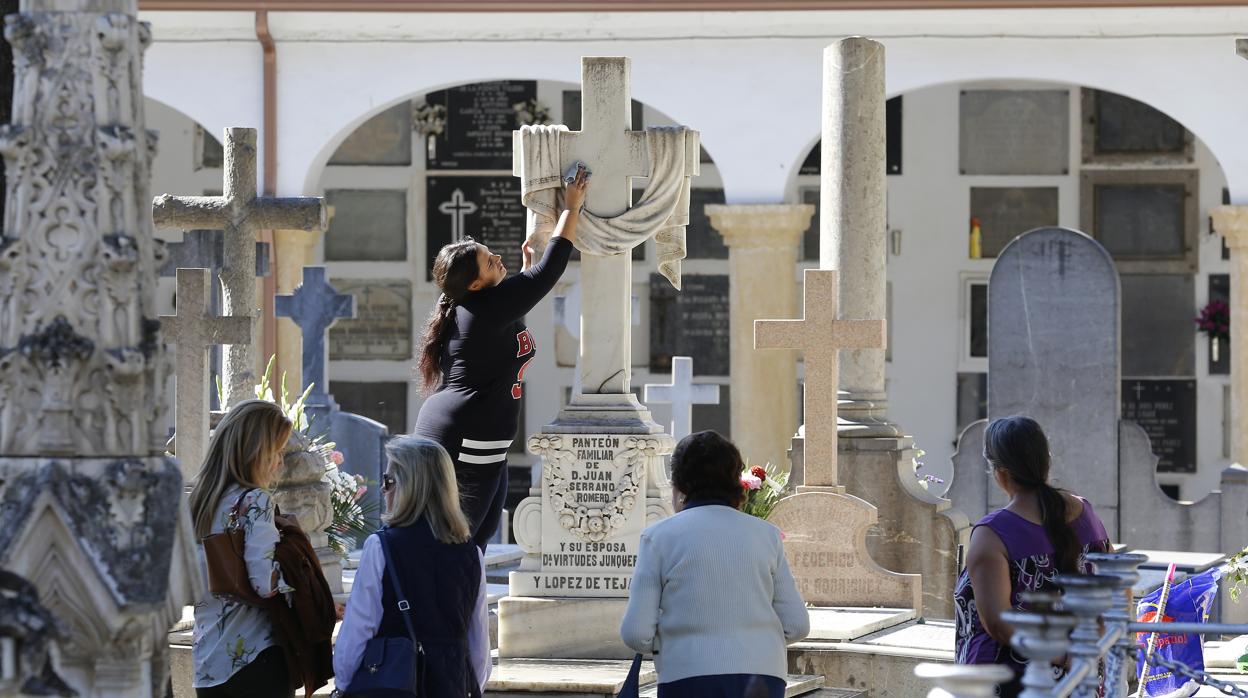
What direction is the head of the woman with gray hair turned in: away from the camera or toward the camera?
away from the camera

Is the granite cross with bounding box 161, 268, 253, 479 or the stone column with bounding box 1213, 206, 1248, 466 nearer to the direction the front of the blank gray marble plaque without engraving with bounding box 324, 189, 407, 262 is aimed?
the granite cross

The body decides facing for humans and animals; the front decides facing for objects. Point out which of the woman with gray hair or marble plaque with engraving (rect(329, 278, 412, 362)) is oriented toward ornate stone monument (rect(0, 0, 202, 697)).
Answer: the marble plaque with engraving

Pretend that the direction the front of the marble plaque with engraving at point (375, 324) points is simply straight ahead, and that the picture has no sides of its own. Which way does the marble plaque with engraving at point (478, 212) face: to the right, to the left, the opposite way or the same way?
the same way

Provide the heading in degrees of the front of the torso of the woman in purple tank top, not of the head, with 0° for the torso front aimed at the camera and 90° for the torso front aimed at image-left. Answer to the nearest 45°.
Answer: approximately 135°

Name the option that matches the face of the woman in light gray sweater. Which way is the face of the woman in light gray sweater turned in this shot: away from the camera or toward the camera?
away from the camera

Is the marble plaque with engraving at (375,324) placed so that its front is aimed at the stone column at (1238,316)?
no

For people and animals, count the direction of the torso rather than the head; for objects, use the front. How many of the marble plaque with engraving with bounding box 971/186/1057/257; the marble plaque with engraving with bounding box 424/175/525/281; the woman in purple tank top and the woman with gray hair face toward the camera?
2

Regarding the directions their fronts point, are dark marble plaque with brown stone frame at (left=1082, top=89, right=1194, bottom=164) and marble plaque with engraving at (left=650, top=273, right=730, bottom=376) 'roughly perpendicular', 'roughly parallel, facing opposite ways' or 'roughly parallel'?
roughly parallel

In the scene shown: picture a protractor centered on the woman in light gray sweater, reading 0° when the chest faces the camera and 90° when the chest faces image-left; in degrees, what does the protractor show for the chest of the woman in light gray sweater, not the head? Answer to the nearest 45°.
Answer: approximately 180°

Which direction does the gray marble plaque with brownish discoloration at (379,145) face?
toward the camera

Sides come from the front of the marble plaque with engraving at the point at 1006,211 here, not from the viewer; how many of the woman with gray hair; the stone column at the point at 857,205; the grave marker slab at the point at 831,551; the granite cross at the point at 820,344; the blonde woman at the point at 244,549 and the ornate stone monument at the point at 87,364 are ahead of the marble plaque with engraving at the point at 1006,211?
6

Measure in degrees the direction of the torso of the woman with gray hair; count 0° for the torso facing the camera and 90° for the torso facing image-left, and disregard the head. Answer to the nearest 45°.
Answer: approximately 135°

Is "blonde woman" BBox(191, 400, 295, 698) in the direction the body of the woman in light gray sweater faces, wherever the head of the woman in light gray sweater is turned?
no

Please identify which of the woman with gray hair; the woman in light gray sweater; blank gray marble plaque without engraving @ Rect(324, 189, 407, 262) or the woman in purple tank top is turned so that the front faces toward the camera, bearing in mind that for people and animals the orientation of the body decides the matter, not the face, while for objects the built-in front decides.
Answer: the blank gray marble plaque without engraving

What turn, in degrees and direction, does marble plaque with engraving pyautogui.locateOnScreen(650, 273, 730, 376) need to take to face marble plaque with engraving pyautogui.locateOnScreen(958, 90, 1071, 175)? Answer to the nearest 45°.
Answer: approximately 90° to its left

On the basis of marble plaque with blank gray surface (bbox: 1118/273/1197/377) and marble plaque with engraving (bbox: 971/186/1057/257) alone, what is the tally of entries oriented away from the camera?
0

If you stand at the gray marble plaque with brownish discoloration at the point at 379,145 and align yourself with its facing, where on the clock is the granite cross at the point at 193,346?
The granite cross is roughly at 12 o'clock from the gray marble plaque with brownish discoloration.

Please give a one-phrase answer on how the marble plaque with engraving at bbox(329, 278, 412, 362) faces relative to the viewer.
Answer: facing the viewer

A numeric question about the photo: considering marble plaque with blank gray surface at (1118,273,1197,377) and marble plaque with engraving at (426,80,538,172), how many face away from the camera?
0

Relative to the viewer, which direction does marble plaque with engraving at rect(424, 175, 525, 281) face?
toward the camera
